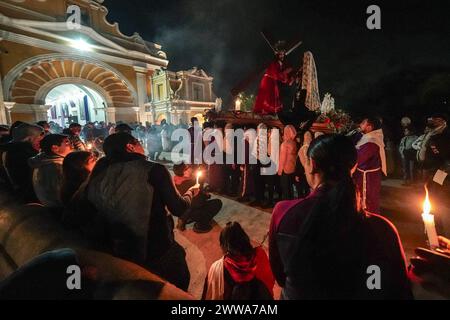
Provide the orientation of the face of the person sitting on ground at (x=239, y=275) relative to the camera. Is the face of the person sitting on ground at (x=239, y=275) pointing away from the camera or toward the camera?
away from the camera

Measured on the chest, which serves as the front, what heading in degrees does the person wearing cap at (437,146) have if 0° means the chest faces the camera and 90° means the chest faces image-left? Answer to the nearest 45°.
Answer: approximately 90°

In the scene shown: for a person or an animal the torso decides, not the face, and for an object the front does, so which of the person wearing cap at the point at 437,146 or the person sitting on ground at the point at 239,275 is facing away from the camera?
the person sitting on ground

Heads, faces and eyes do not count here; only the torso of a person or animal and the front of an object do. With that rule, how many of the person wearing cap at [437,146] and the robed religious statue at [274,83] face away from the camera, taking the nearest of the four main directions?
0

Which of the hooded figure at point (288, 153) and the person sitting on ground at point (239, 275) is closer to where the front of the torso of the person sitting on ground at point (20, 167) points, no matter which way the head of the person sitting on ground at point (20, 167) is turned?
the hooded figure

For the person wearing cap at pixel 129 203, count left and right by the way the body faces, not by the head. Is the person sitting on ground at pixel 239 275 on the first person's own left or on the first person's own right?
on the first person's own right

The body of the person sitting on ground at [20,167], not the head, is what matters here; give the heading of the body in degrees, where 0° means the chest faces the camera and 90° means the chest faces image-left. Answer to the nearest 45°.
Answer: approximately 225°

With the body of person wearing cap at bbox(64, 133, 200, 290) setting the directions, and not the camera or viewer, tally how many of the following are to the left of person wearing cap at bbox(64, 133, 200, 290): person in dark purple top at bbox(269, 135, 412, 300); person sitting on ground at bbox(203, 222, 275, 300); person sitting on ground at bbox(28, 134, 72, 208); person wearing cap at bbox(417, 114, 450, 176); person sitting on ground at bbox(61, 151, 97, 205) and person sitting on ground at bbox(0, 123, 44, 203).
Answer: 3

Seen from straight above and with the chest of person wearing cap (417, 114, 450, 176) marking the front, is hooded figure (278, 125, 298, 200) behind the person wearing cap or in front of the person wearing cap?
in front

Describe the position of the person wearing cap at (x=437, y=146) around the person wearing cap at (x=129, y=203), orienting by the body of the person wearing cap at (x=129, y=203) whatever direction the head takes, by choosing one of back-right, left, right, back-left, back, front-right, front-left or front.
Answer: front-right

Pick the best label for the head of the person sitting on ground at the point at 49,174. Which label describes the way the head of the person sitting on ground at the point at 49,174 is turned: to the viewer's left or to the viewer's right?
to the viewer's right

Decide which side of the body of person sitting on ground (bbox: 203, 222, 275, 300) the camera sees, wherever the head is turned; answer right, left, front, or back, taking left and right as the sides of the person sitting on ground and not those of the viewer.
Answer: back
